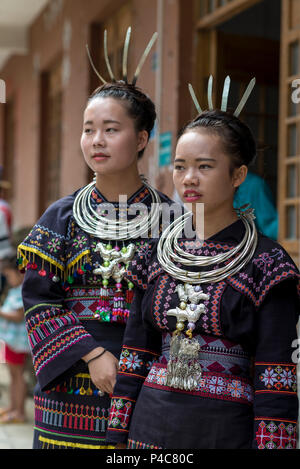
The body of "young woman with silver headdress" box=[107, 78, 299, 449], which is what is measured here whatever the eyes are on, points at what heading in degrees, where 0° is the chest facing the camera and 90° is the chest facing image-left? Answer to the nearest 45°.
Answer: approximately 45°
